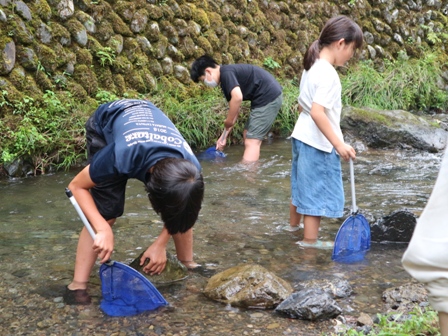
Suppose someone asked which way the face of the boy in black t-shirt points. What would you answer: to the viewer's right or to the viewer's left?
to the viewer's left

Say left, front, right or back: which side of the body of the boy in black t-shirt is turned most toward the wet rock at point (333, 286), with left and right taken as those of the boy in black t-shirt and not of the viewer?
left

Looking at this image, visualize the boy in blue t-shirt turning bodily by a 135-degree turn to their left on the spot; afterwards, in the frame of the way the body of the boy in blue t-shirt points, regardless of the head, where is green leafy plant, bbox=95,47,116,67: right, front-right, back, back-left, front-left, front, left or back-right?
front

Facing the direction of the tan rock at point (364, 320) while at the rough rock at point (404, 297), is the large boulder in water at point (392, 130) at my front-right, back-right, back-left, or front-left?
back-right

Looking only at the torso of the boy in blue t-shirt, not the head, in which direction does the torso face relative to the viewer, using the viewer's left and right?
facing the viewer and to the right of the viewer

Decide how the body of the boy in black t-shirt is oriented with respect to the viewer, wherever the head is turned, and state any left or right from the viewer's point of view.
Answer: facing to the left of the viewer

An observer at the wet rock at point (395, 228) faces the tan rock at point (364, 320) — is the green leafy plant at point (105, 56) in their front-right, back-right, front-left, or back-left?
back-right
